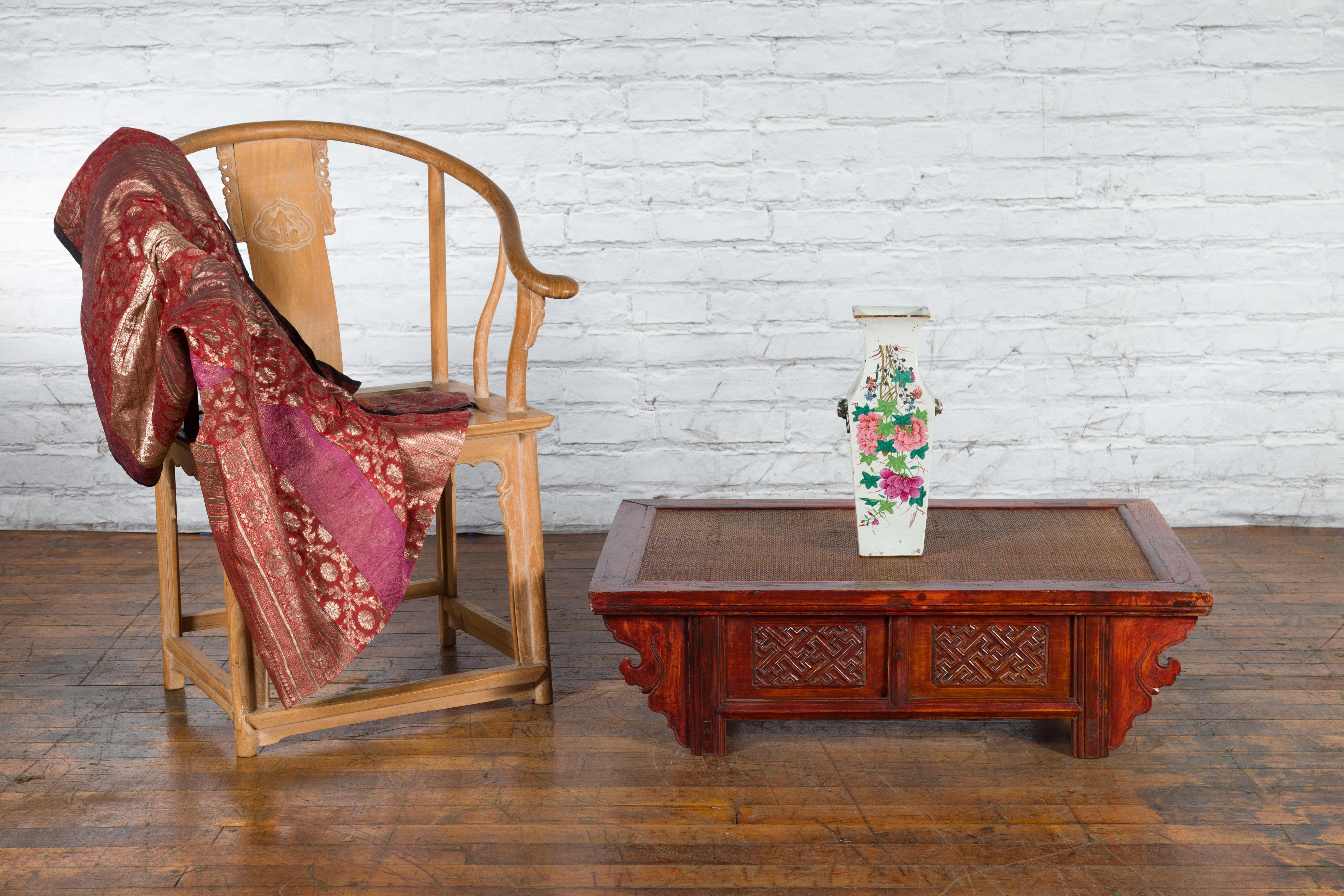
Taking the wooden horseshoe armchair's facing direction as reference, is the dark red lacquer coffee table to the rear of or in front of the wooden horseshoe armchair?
in front

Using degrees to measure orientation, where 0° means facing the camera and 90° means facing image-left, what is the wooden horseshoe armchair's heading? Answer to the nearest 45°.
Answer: approximately 315°
